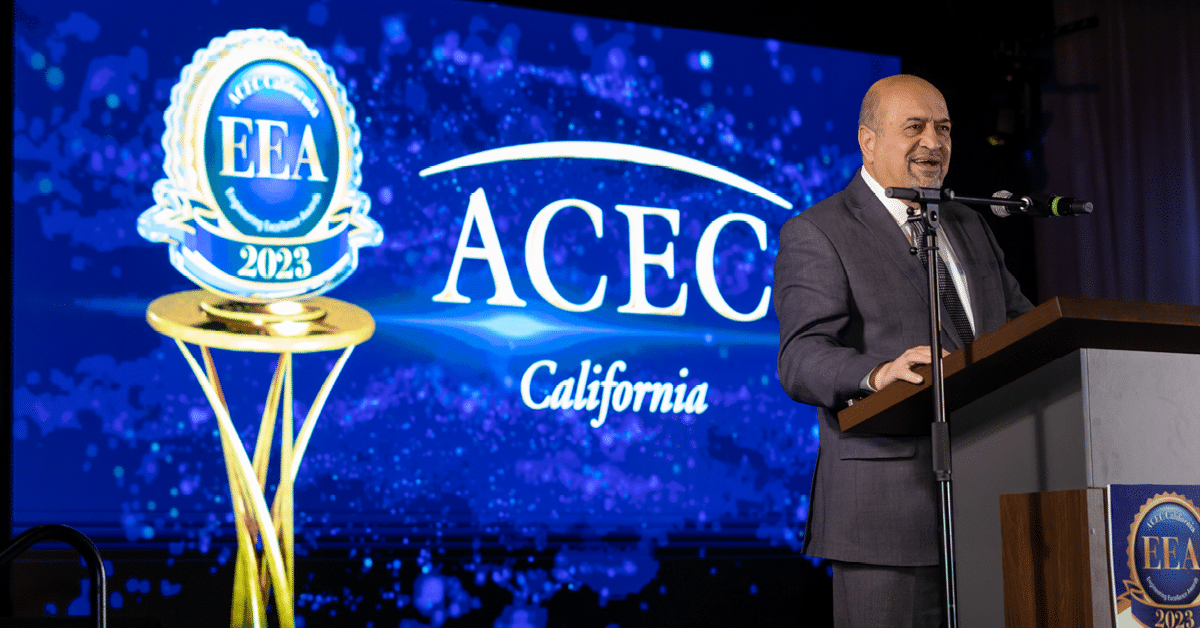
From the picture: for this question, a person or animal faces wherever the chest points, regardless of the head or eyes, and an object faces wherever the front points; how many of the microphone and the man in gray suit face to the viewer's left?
1

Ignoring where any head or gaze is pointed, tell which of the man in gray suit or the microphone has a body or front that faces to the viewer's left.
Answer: the microphone

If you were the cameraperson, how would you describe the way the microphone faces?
facing to the left of the viewer

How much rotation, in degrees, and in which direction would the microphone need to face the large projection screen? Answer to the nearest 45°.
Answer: approximately 45° to its right
